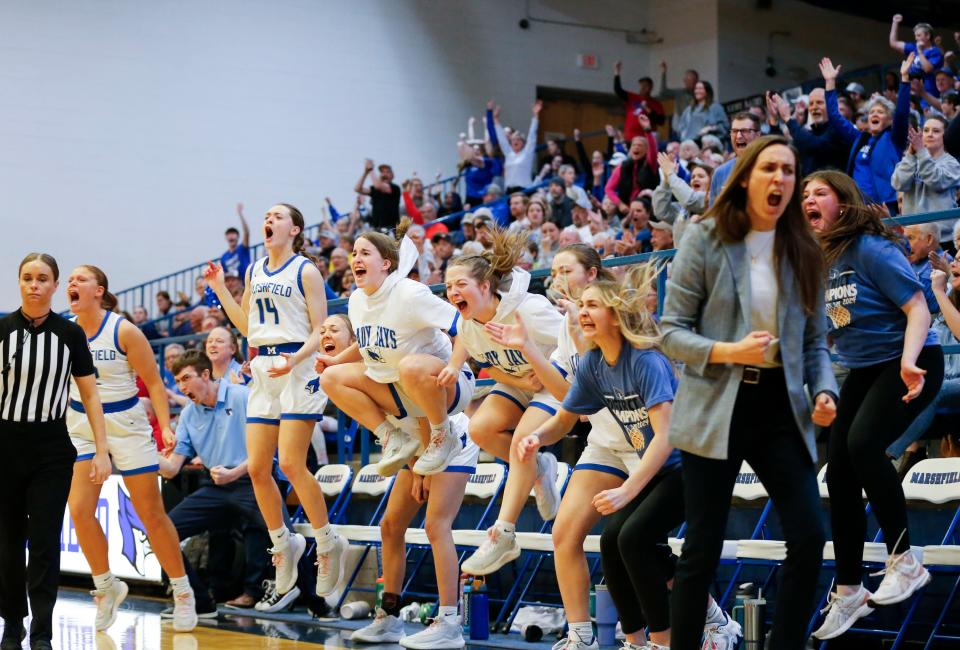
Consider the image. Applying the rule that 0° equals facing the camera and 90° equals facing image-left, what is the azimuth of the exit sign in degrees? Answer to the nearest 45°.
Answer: approximately 0°

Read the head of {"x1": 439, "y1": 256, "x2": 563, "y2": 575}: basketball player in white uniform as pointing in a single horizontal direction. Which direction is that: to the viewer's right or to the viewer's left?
to the viewer's left

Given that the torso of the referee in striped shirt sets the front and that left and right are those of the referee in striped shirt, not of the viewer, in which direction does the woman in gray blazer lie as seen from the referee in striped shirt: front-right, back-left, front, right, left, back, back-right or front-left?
front-left

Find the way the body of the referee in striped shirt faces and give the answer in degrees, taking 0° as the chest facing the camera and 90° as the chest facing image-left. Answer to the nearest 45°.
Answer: approximately 0°

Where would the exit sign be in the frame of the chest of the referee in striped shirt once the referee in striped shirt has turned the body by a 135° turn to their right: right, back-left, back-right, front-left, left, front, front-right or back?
right

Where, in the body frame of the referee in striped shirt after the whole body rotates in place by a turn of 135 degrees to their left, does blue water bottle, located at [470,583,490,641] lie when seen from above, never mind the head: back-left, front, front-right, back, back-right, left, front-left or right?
front-right

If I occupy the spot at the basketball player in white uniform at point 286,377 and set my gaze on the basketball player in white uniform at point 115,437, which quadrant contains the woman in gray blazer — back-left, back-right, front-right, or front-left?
back-left

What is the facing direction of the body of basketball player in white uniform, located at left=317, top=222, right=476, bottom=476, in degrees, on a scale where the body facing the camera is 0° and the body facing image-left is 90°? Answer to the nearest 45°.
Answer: approximately 45°

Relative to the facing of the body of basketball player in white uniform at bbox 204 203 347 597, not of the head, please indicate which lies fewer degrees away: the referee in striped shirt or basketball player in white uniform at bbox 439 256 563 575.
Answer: the referee in striped shirt
